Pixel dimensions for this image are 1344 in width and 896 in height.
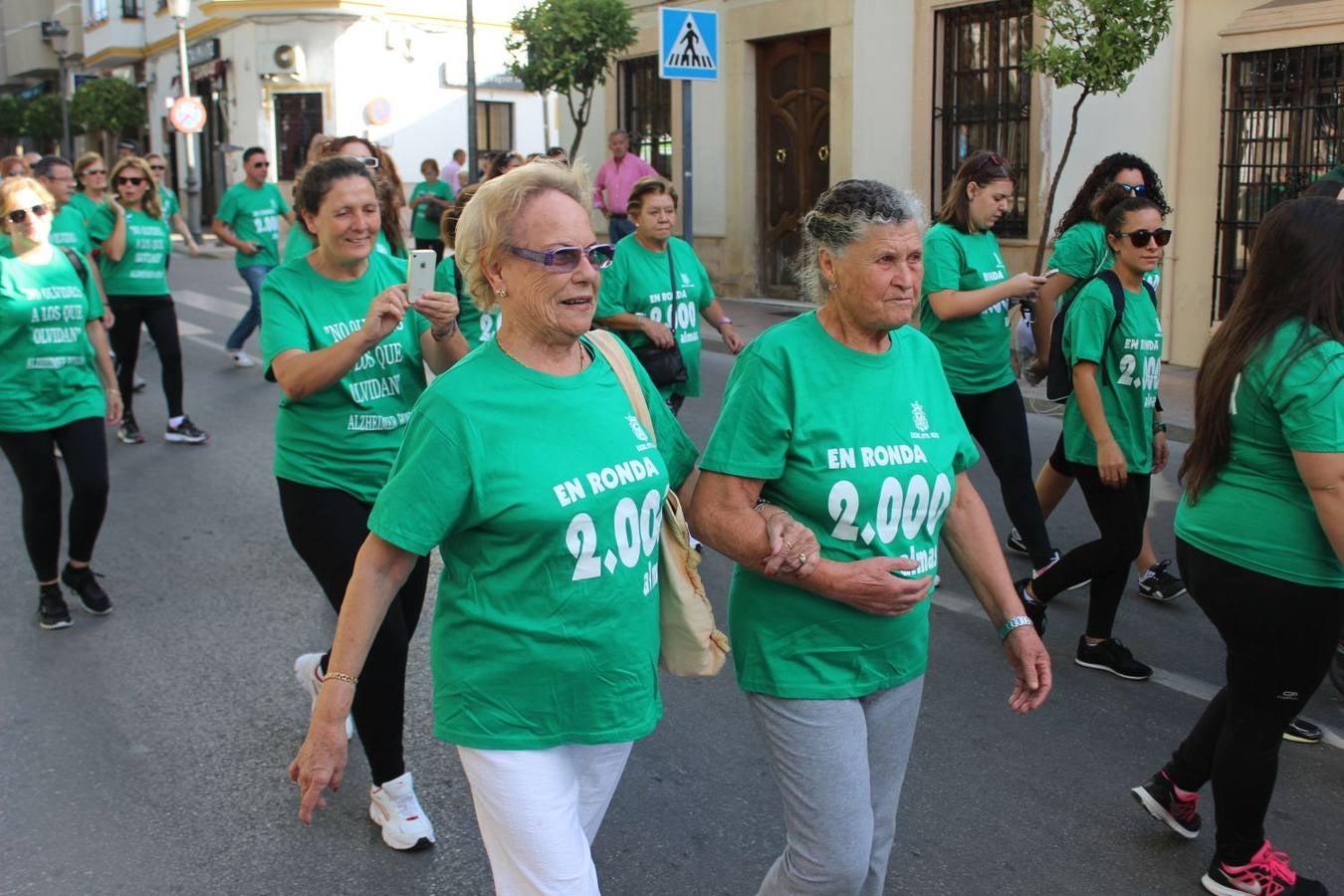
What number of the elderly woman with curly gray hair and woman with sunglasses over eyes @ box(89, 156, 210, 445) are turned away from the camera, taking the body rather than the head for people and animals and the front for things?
0

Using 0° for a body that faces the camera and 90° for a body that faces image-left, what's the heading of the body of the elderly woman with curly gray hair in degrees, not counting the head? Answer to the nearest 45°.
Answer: approximately 315°

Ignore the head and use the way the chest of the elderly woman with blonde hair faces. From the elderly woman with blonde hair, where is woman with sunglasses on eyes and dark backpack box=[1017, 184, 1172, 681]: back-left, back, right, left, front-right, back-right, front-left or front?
left

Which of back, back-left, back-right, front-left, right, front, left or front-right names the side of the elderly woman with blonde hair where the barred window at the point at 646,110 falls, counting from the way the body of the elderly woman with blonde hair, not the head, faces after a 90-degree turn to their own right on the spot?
back-right

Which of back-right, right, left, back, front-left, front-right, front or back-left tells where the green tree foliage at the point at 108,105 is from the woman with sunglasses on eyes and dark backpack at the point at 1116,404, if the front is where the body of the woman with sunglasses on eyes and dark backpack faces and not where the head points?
back

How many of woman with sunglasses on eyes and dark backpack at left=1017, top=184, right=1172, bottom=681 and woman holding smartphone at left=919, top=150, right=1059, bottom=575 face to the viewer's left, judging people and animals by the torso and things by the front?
0

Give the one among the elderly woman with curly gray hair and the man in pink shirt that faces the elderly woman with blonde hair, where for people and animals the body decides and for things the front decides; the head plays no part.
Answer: the man in pink shirt

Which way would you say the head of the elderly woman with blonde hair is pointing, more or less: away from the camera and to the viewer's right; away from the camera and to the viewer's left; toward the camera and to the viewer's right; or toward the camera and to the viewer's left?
toward the camera and to the viewer's right
